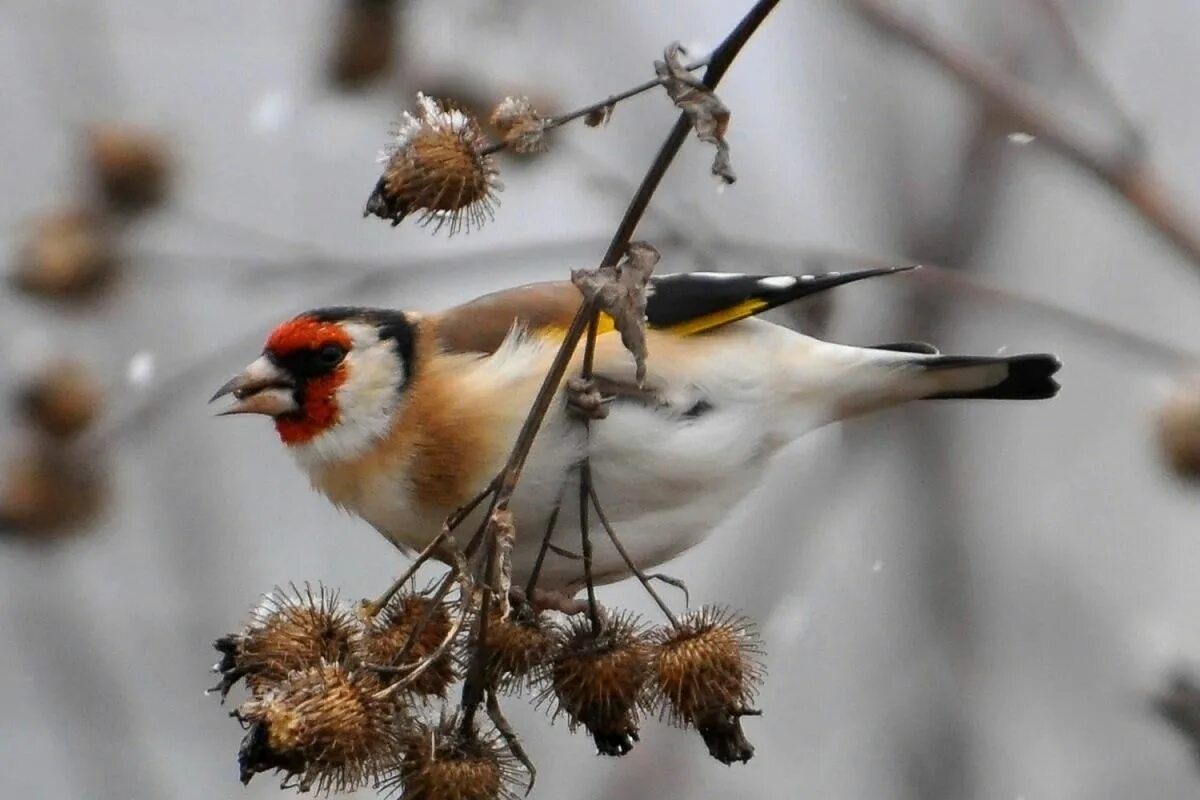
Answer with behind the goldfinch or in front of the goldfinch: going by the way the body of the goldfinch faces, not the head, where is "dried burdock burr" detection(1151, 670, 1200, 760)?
behind

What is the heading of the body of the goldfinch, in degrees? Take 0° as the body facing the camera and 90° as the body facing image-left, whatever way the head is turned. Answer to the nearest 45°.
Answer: approximately 90°

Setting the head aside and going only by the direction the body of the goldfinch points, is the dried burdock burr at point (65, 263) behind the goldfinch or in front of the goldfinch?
in front
